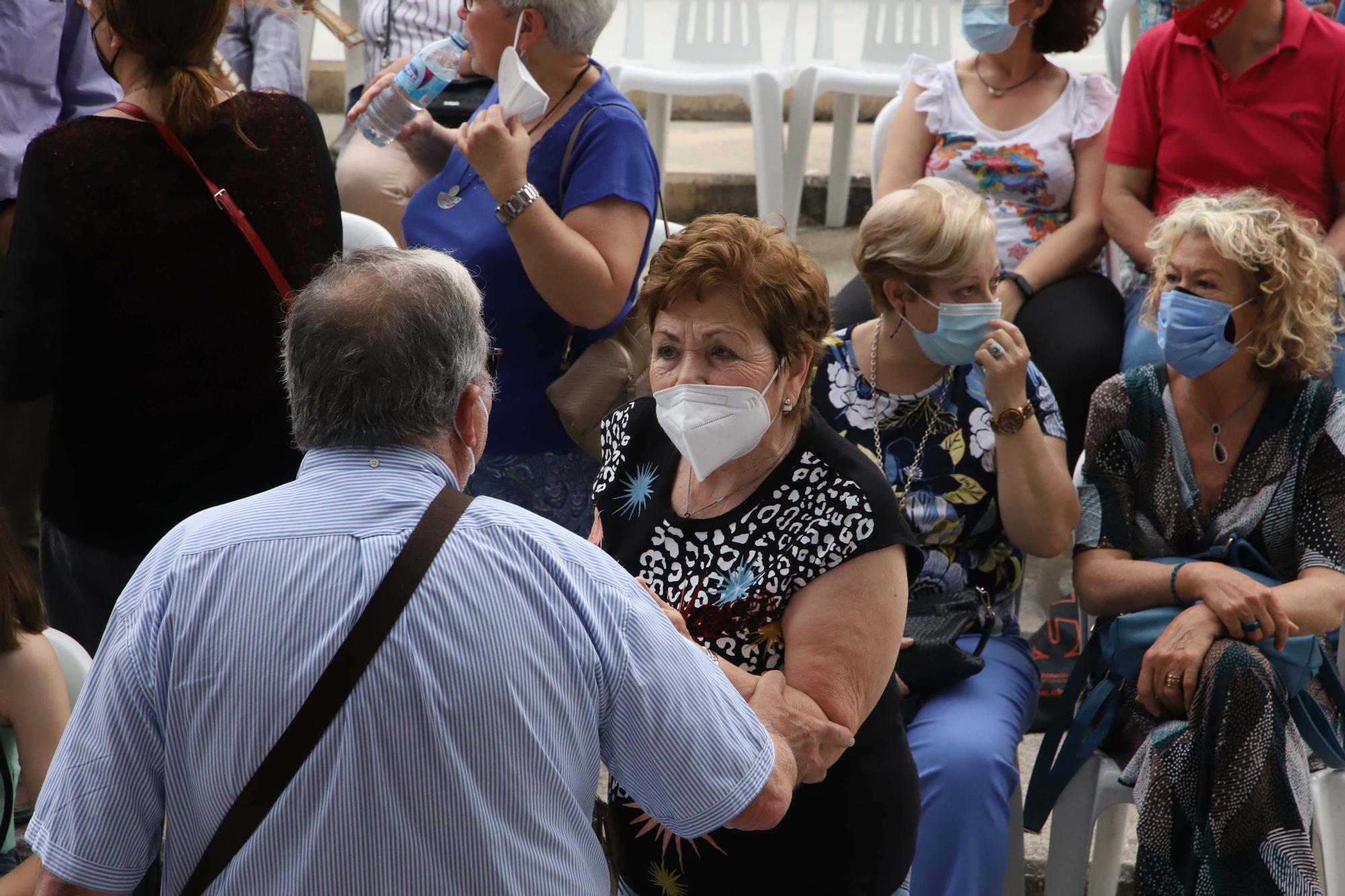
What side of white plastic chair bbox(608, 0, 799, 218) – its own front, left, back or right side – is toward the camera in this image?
front

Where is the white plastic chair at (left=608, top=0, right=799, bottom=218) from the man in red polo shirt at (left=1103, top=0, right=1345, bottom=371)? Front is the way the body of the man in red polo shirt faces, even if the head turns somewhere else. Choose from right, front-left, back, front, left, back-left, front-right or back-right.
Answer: back-right

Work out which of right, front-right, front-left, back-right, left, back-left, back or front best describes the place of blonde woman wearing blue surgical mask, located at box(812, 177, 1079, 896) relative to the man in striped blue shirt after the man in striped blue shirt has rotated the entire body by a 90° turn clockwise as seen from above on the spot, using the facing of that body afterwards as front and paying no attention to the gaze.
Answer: front-left

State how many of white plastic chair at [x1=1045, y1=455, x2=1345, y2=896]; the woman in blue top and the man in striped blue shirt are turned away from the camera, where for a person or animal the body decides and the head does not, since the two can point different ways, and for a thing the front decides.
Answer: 1

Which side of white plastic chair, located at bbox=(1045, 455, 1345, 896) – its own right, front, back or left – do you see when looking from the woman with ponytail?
right

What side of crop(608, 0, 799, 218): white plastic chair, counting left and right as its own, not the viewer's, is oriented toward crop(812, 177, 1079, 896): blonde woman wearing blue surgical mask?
front

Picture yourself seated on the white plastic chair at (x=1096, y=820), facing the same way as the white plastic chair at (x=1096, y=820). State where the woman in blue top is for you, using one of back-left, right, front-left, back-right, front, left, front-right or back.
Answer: right

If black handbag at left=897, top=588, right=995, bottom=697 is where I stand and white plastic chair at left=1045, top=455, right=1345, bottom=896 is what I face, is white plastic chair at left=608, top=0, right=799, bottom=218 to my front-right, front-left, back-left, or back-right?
back-left

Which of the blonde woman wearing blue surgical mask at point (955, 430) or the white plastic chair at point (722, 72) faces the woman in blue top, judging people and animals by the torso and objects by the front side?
the white plastic chair

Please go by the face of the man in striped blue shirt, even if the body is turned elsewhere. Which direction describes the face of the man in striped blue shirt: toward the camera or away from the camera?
away from the camera

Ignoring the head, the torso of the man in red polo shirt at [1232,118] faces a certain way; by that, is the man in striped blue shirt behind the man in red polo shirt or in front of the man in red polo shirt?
in front

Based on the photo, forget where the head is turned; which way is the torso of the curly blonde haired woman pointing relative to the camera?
toward the camera

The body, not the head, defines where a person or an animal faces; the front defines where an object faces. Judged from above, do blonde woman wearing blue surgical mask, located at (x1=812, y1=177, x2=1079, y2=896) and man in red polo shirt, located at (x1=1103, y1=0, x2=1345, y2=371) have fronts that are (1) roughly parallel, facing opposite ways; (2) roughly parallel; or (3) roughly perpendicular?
roughly parallel

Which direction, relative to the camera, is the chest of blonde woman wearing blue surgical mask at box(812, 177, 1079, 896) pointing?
toward the camera

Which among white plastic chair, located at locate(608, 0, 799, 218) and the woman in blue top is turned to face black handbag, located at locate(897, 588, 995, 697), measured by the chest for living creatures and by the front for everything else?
the white plastic chair

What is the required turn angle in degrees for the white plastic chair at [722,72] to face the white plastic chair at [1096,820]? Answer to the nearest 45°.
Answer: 0° — it already faces it

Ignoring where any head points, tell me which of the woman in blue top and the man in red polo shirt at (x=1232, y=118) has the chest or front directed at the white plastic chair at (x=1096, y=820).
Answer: the man in red polo shirt
